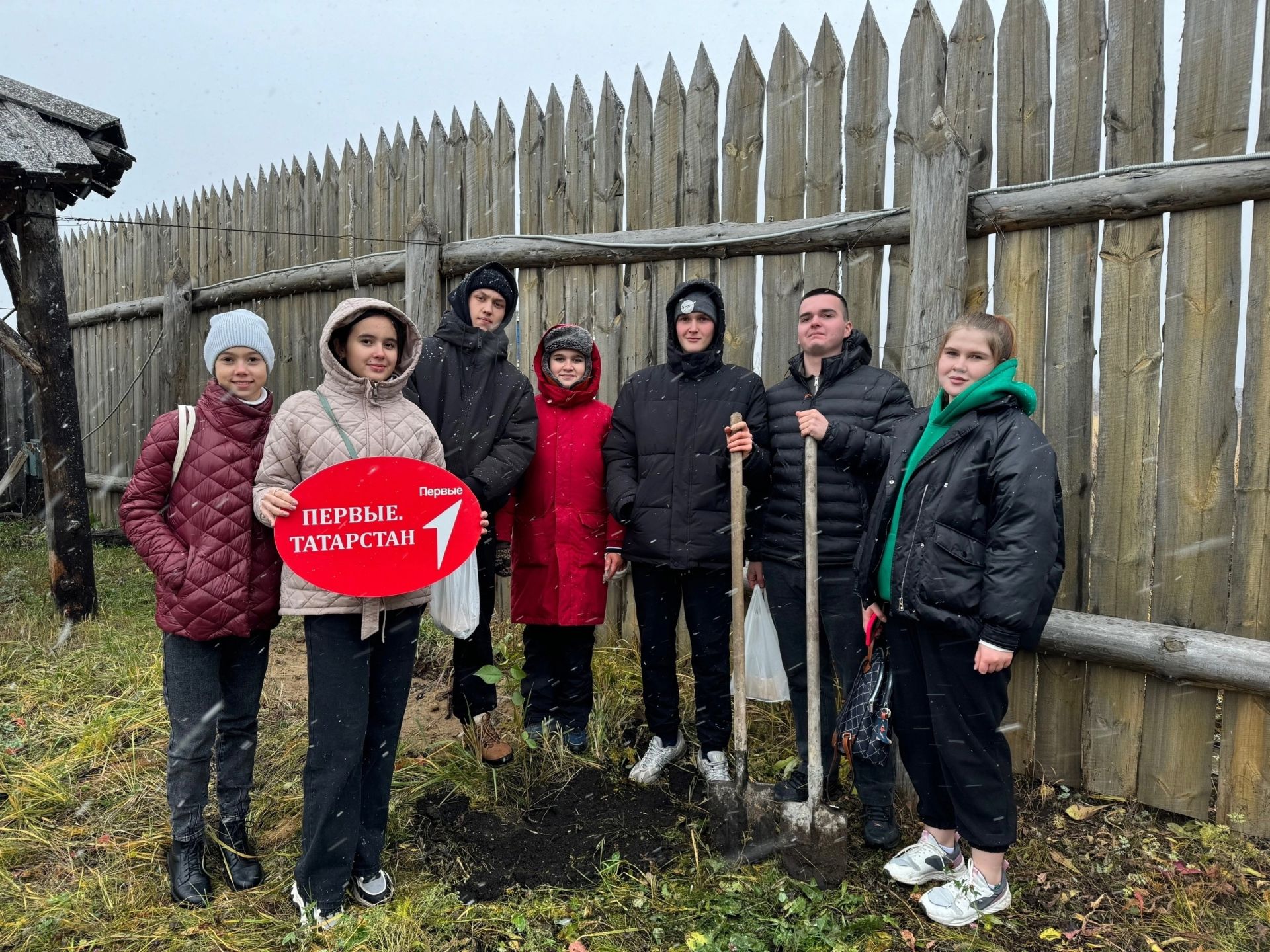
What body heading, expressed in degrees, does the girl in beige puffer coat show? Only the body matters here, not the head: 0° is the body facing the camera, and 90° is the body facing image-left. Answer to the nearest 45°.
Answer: approximately 0°

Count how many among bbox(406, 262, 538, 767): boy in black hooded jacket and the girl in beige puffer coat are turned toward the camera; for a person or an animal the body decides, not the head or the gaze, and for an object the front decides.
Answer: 2

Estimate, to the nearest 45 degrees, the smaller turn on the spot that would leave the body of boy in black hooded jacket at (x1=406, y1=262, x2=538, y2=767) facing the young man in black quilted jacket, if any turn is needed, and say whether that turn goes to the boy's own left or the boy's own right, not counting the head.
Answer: approximately 45° to the boy's own left

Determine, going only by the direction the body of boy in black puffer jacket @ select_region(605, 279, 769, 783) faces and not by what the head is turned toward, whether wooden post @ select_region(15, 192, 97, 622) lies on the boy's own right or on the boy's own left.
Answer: on the boy's own right

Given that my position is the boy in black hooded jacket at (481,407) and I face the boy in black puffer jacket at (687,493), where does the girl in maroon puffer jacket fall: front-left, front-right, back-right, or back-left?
back-right
